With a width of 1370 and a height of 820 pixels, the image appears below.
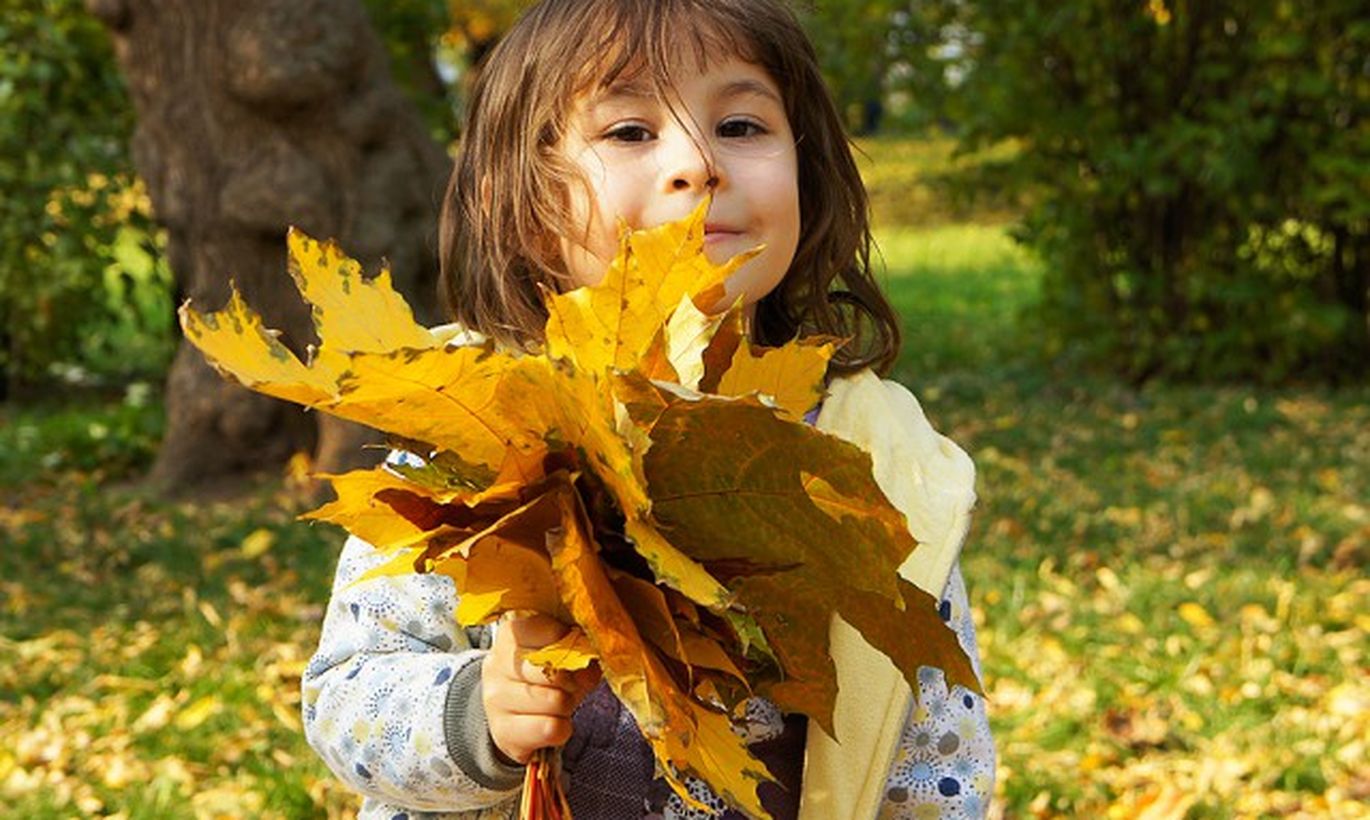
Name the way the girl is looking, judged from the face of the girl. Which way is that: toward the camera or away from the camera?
toward the camera

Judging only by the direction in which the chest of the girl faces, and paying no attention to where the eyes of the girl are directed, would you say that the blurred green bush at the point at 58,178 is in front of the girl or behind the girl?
behind

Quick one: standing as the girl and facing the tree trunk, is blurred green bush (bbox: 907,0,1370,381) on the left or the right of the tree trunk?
right

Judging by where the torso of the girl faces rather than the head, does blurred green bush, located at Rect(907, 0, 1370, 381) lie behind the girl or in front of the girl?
behind

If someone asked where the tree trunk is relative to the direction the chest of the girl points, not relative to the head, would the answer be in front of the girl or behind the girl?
behind

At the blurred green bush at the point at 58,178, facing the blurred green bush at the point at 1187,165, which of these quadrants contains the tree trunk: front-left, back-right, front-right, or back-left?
front-right

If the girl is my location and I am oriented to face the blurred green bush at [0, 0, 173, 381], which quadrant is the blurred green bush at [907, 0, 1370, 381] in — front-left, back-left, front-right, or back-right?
front-right

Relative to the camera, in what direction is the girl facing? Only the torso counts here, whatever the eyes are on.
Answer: toward the camera
